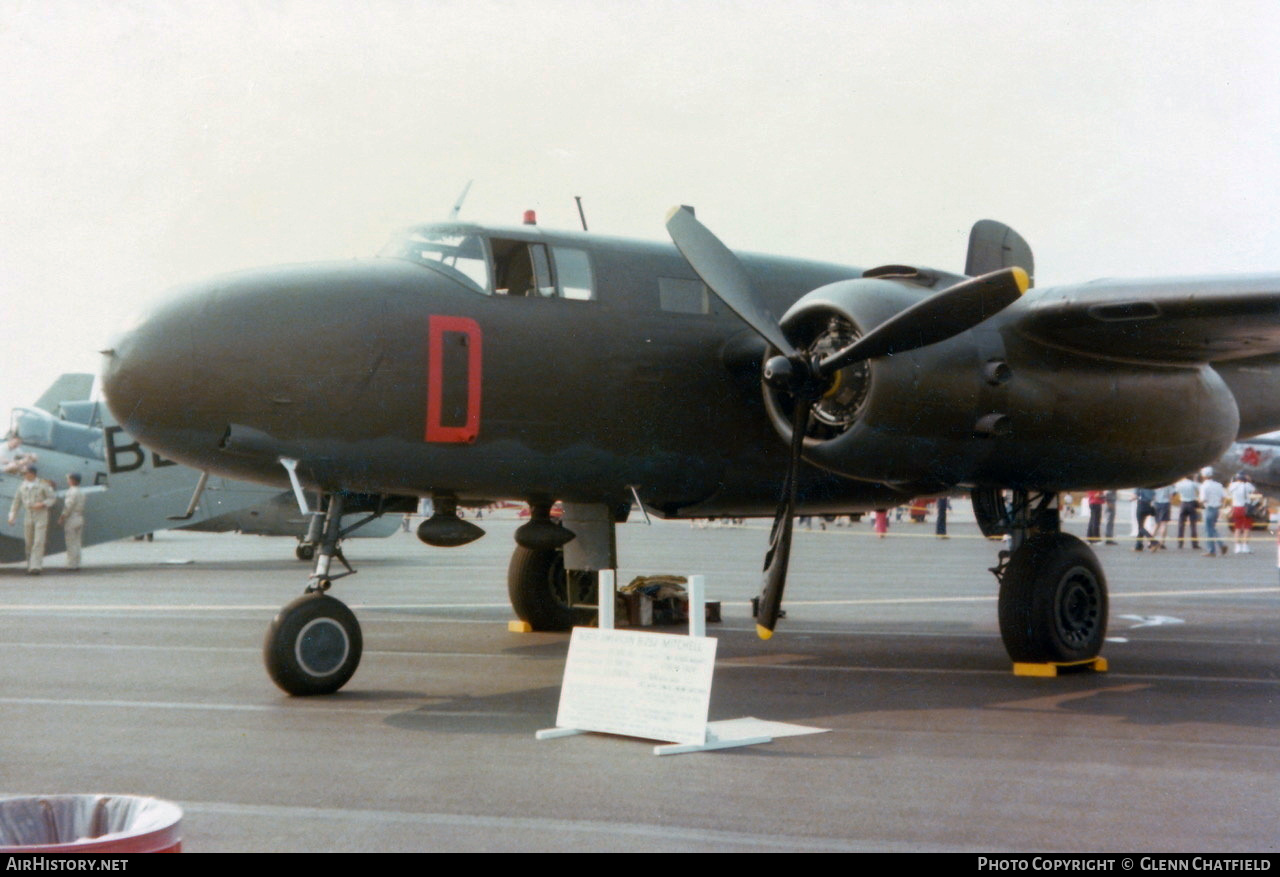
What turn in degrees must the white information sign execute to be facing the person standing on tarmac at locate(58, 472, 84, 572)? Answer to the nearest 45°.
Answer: approximately 135° to its right

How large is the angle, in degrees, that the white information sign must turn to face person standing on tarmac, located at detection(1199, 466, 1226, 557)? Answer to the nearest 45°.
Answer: approximately 135° to its left

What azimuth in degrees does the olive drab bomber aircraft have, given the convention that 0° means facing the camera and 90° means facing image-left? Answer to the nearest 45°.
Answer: approximately 45°

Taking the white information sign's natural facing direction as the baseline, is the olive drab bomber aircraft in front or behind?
behind

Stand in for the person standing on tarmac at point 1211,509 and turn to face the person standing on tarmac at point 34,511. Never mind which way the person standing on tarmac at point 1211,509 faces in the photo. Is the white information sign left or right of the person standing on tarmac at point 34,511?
left

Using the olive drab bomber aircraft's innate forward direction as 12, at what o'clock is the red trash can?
The red trash can is roughly at 11 o'clock from the olive drab bomber aircraft.

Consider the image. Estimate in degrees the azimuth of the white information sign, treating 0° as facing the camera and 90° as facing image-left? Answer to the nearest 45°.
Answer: approximately 0°

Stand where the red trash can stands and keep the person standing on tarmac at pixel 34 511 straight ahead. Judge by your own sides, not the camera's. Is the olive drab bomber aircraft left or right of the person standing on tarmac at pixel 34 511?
right

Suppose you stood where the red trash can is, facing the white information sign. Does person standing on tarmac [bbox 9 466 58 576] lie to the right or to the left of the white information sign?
left

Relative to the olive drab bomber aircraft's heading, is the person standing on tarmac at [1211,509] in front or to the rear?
to the rear
